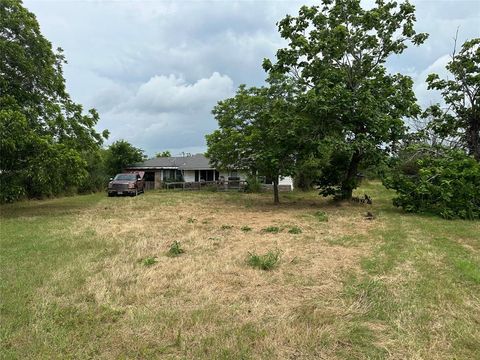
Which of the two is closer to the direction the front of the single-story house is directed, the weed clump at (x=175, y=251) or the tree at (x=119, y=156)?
the weed clump

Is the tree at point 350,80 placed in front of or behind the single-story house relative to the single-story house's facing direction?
in front

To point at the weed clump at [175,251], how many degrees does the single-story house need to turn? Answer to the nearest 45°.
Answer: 0° — it already faces it

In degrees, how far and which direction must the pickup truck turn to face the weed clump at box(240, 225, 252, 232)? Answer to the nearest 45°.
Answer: approximately 45° to its left

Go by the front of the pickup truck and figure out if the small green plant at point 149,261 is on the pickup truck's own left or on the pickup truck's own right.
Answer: on the pickup truck's own left

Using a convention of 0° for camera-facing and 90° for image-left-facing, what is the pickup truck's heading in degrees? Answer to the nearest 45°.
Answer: approximately 45°

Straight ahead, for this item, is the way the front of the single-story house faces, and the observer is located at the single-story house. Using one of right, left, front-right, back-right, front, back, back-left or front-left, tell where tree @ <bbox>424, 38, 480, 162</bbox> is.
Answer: front-left

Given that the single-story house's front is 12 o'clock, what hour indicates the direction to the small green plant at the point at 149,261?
The small green plant is roughly at 12 o'clock from the single-story house.

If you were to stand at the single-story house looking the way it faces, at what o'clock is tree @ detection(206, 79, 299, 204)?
The tree is roughly at 11 o'clock from the single-story house.

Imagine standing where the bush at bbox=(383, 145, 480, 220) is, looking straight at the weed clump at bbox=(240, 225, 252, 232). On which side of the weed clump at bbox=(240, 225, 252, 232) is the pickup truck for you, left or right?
right

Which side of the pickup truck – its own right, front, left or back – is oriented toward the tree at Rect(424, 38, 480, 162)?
left

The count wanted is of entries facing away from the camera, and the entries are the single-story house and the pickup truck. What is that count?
0

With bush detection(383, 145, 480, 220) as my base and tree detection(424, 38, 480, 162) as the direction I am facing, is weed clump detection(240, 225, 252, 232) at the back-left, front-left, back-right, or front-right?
back-left

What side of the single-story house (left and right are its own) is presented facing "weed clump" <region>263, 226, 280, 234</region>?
front

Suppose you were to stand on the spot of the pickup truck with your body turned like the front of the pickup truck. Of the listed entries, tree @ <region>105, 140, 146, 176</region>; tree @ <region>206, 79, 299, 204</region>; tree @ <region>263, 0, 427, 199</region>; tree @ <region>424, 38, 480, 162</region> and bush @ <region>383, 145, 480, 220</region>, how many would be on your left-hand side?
4

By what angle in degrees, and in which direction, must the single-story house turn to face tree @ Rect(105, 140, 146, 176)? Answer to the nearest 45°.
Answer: approximately 90° to its right

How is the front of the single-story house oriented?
toward the camera
